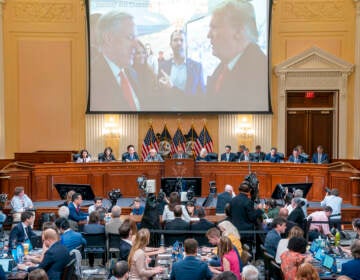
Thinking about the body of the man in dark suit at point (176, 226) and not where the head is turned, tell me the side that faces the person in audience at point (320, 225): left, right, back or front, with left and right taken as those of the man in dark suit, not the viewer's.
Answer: right

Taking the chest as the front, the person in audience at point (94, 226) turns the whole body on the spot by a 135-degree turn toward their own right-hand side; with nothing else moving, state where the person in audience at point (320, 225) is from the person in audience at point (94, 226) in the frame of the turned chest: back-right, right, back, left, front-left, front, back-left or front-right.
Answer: front-left

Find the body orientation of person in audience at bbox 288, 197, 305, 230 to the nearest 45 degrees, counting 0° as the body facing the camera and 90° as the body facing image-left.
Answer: approximately 135°

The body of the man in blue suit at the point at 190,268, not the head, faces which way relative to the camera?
away from the camera

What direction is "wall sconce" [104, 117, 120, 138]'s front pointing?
toward the camera

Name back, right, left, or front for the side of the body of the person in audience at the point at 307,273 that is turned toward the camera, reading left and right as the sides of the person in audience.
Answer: back

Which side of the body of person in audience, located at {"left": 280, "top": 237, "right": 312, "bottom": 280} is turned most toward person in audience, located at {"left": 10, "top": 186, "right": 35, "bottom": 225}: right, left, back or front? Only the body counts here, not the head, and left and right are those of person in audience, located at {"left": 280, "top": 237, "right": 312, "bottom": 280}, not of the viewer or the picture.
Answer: left

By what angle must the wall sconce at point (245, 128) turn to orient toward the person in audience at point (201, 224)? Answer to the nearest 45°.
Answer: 0° — it already faces them

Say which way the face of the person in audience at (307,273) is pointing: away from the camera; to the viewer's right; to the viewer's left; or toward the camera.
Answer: away from the camera

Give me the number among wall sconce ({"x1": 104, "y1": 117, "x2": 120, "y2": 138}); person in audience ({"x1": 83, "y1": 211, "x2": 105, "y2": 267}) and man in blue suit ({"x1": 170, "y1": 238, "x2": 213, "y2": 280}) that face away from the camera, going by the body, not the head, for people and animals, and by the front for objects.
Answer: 2

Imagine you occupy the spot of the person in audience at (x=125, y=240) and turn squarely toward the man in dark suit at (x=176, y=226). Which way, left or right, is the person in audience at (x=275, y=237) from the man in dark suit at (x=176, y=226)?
right

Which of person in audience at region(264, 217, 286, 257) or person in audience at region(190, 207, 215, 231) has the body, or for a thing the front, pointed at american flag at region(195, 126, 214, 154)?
person in audience at region(190, 207, 215, 231)

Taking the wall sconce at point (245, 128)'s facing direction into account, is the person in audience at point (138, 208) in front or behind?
in front

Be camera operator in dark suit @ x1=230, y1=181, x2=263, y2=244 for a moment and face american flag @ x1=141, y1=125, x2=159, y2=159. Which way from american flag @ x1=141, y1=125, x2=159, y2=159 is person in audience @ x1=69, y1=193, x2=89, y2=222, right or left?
left

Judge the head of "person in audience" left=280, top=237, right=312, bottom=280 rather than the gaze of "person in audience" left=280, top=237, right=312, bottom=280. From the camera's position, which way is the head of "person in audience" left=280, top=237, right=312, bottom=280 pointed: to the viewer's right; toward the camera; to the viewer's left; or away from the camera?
away from the camera

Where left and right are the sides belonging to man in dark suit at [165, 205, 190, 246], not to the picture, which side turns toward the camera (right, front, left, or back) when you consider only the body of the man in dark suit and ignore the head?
back

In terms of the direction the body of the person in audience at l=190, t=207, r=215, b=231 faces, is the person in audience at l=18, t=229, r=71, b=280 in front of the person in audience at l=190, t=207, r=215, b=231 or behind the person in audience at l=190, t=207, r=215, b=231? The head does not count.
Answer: behind
